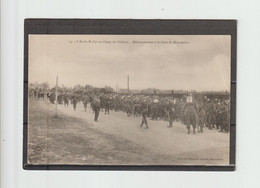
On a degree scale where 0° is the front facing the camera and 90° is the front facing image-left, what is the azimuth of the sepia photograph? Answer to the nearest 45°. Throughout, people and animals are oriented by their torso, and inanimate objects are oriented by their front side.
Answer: approximately 0°
